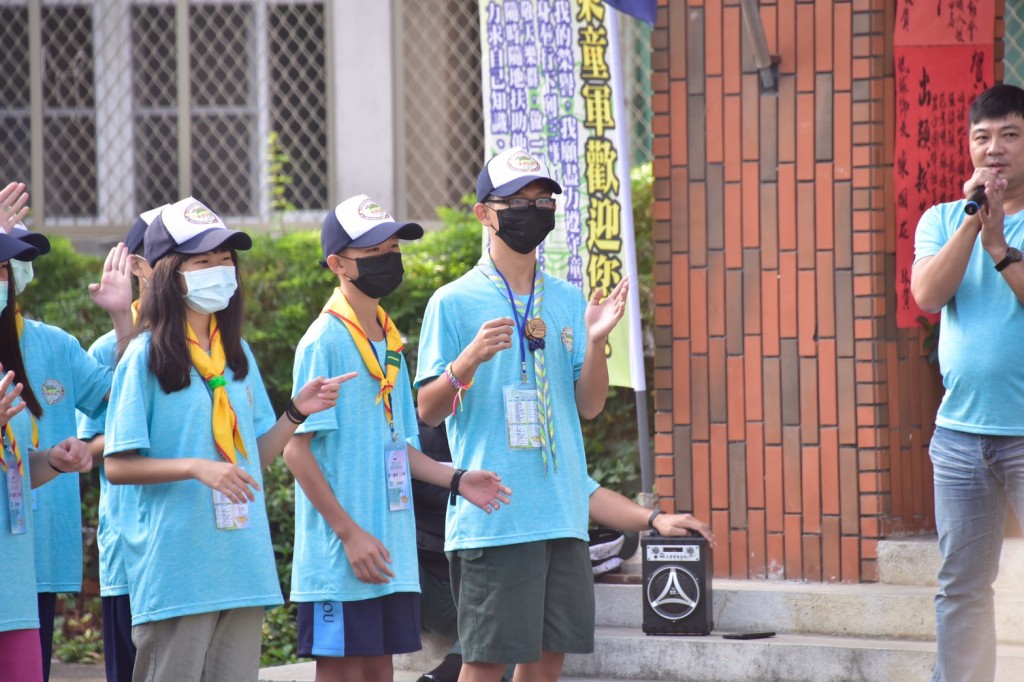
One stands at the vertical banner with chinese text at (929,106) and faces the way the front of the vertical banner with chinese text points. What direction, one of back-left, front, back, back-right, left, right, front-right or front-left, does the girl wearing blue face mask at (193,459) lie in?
front-right

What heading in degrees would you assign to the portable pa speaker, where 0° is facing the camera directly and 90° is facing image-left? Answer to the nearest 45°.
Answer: approximately 0°

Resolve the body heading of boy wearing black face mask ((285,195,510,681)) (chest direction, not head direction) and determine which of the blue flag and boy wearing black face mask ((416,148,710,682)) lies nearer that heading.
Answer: the boy wearing black face mask

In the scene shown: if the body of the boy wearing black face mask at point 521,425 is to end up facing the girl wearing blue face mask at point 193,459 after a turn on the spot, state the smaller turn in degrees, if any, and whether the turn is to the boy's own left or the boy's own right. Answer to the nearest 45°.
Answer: approximately 135° to the boy's own right

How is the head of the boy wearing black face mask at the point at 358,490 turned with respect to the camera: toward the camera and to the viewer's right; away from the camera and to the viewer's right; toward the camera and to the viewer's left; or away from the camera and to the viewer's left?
toward the camera and to the viewer's right

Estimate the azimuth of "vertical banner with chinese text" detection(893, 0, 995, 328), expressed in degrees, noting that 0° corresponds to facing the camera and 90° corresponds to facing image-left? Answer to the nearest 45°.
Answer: approximately 0°

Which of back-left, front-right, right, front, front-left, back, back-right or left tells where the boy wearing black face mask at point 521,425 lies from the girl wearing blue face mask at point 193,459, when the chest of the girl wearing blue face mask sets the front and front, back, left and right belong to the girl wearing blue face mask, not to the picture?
front-left

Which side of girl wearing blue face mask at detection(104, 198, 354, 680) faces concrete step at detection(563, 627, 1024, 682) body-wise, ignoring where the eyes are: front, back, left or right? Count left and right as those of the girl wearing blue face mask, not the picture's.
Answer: left

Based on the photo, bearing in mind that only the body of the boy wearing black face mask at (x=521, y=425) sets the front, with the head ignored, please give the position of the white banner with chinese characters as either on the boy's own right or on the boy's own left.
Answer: on the boy's own left

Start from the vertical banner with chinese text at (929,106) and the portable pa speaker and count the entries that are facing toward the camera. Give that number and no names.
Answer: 2

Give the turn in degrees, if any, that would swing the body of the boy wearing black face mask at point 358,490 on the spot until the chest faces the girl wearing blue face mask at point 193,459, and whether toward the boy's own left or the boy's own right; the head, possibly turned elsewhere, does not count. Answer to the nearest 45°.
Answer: approximately 90° to the boy's own right
